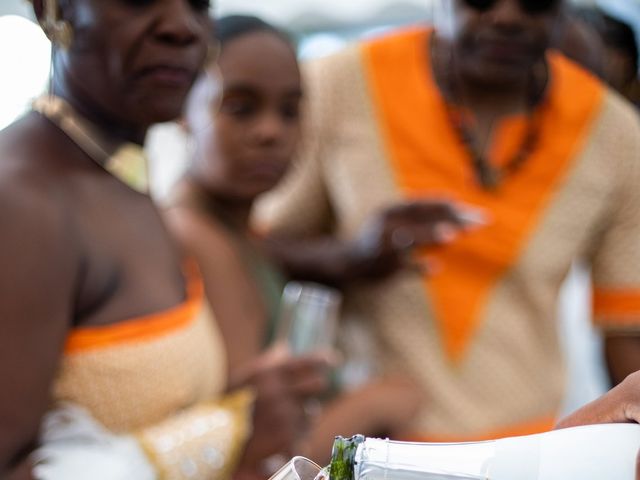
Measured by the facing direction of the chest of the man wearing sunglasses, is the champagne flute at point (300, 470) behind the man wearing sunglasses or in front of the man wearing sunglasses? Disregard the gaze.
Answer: in front

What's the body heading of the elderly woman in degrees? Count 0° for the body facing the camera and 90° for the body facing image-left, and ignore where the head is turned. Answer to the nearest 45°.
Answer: approximately 315°

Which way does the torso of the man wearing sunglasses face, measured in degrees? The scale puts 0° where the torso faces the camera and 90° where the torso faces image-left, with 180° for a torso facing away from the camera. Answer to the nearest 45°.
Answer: approximately 0°

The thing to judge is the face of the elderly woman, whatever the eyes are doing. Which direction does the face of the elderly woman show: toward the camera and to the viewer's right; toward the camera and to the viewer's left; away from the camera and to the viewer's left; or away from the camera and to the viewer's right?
toward the camera and to the viewer's right

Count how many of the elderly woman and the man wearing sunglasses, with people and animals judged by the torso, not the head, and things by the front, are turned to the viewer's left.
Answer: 0

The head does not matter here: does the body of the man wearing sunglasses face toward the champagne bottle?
yes
